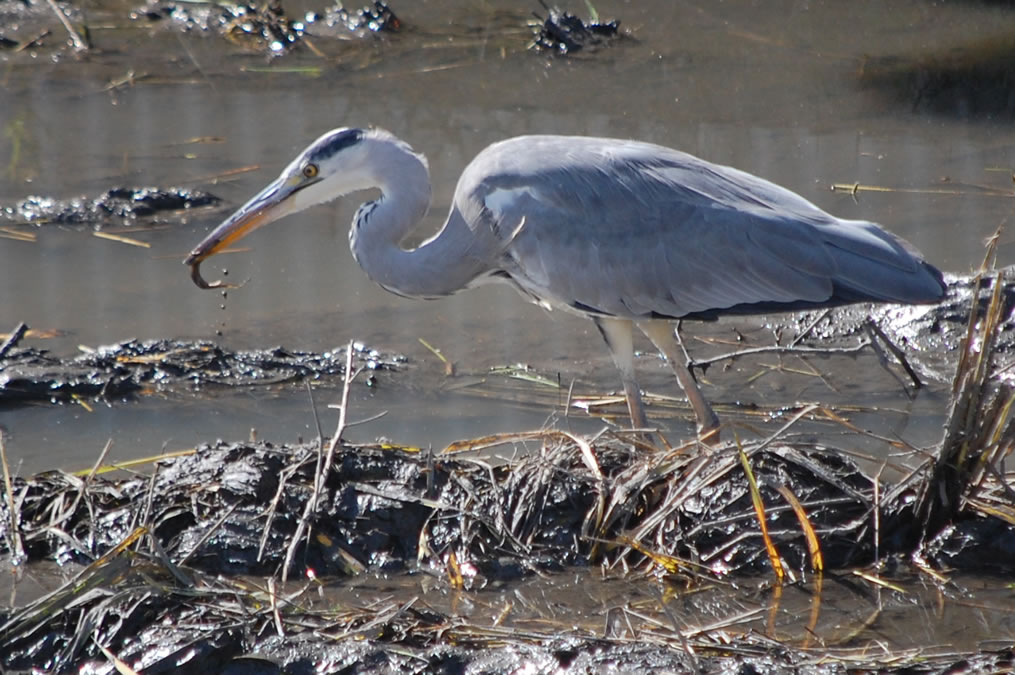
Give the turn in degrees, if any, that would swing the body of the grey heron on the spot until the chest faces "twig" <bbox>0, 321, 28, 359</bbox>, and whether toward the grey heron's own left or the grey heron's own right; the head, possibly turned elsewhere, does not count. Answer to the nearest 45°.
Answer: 0° — it already faces it

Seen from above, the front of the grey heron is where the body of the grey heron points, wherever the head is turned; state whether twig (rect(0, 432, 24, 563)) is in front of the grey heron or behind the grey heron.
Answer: in front

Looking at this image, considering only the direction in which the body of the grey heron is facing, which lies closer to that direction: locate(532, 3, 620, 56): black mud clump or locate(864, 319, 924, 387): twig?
the black mud clump

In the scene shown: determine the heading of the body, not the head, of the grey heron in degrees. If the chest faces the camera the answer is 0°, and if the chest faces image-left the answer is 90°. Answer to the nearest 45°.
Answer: approximately 90°

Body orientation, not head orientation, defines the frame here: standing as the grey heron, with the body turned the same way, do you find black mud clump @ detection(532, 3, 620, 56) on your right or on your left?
on your right

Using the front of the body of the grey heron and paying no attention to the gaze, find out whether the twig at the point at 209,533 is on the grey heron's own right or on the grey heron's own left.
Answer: on the grey heron's own left

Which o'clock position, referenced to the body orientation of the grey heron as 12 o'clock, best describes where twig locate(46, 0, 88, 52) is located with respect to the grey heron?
The twig is roughly at 2 o'clock from the grey heron.

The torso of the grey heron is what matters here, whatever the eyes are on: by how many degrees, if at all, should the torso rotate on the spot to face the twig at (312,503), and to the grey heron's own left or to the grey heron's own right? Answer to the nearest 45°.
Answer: approximately 45° to the grey heron's own left

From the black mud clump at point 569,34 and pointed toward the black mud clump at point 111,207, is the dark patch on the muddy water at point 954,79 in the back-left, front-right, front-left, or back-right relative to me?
back-left

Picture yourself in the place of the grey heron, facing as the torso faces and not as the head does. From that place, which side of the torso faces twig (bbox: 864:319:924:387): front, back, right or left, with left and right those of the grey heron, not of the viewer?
back

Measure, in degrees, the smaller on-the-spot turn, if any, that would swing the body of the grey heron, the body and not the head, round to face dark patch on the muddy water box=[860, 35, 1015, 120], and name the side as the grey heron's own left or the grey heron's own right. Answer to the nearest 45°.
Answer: approximately 135° to the grey heron's own right

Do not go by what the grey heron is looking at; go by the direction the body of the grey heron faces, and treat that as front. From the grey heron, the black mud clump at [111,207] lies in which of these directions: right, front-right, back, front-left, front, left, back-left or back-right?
front-right
